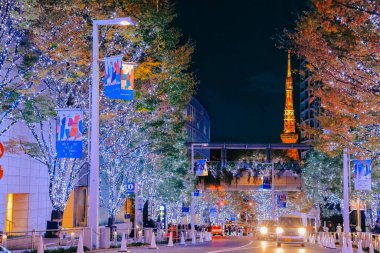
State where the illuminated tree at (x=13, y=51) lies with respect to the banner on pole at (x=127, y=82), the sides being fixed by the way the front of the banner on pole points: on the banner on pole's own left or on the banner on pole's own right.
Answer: on the banner on pole's own right

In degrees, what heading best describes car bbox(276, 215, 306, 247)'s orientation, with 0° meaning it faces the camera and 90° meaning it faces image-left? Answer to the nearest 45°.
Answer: approximately 0°

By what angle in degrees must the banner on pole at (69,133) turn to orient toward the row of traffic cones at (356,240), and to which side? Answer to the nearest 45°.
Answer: approximately 135° to its left

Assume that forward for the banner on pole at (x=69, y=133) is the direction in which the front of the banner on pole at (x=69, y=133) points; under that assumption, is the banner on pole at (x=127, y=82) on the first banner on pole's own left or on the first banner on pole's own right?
on the first banner on pole's own left

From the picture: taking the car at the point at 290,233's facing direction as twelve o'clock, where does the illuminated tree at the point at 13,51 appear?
The illuminated tree is roughly at 1 o'clock from the car.

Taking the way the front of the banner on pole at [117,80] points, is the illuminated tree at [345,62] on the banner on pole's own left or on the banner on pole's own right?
on the banner on pole's own left
